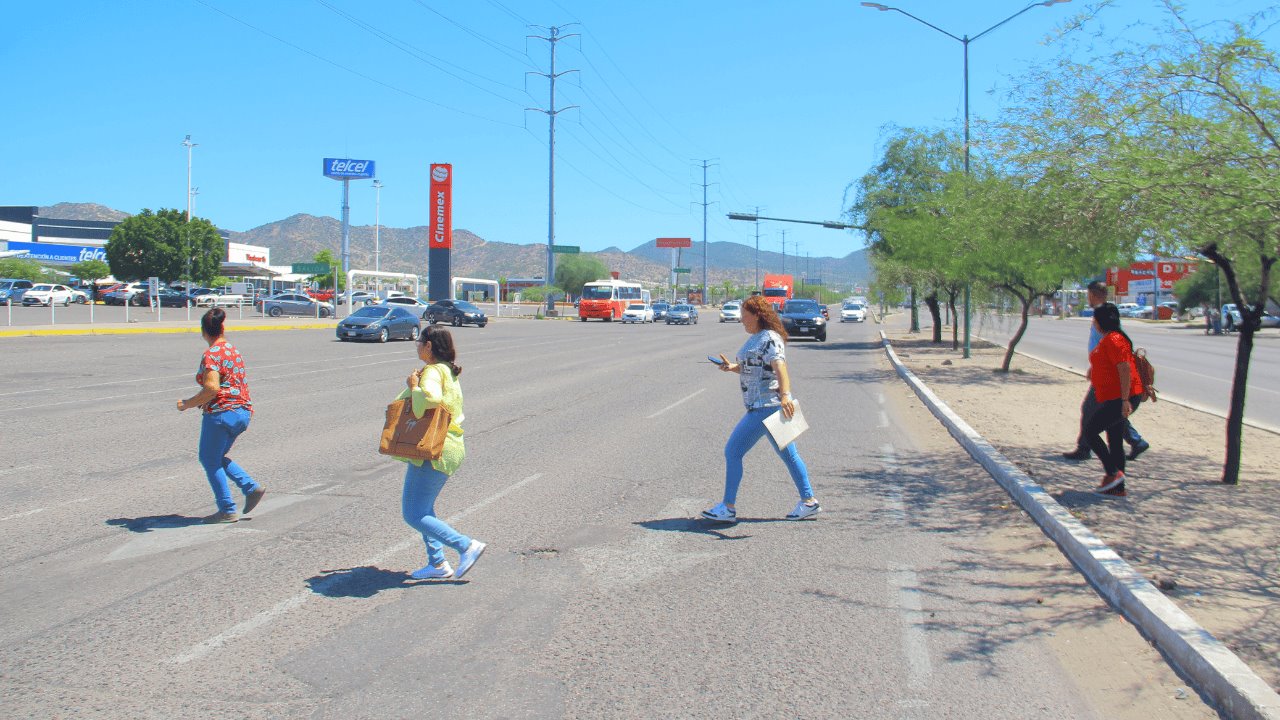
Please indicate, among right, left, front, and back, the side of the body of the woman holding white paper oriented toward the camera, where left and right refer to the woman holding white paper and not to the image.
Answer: left

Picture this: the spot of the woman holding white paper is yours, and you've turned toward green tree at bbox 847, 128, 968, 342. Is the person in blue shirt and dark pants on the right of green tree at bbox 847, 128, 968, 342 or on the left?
right

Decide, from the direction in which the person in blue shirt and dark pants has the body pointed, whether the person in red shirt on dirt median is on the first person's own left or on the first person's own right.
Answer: on the first person's own left
